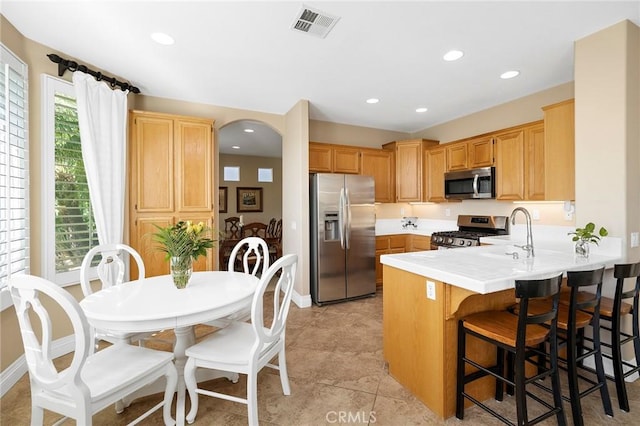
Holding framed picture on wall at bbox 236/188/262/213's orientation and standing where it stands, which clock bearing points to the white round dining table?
The white round dining table is roughly at 12 o'clock from the framed picture on wall.

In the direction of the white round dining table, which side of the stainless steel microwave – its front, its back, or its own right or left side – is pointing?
front

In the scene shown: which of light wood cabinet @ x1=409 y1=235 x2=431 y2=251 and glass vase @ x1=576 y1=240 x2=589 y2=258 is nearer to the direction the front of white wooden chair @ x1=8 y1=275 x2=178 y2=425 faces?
the light wood cabinet

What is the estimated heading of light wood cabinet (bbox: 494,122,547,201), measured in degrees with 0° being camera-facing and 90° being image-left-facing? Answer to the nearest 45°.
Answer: approximately 45°

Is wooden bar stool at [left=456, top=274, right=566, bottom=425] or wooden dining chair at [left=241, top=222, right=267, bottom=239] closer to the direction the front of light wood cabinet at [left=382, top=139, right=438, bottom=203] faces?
the wooden bar stool

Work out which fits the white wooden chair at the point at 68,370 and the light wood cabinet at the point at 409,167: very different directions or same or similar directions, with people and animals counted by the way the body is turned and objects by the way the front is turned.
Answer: very different directions

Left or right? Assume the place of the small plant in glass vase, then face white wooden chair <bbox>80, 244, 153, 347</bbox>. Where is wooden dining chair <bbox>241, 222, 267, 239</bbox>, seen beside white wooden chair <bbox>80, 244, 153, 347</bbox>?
right

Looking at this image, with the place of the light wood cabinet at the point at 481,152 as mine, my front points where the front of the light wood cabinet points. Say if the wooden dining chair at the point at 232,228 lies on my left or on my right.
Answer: on my right

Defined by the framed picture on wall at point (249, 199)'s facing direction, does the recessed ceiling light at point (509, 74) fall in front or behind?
in front
